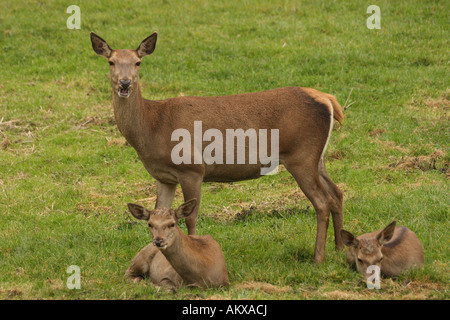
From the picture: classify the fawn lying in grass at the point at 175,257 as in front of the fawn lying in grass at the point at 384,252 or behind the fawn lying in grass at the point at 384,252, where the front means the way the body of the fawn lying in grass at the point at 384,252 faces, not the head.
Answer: in front

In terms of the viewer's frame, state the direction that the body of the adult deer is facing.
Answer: to the viewer's left

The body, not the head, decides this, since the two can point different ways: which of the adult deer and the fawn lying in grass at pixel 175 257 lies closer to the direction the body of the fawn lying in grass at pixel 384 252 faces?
the fawn lying in grass

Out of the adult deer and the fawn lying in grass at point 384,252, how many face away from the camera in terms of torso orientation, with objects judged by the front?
0

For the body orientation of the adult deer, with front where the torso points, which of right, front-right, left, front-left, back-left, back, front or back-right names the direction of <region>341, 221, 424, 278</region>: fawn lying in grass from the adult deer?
back-left
